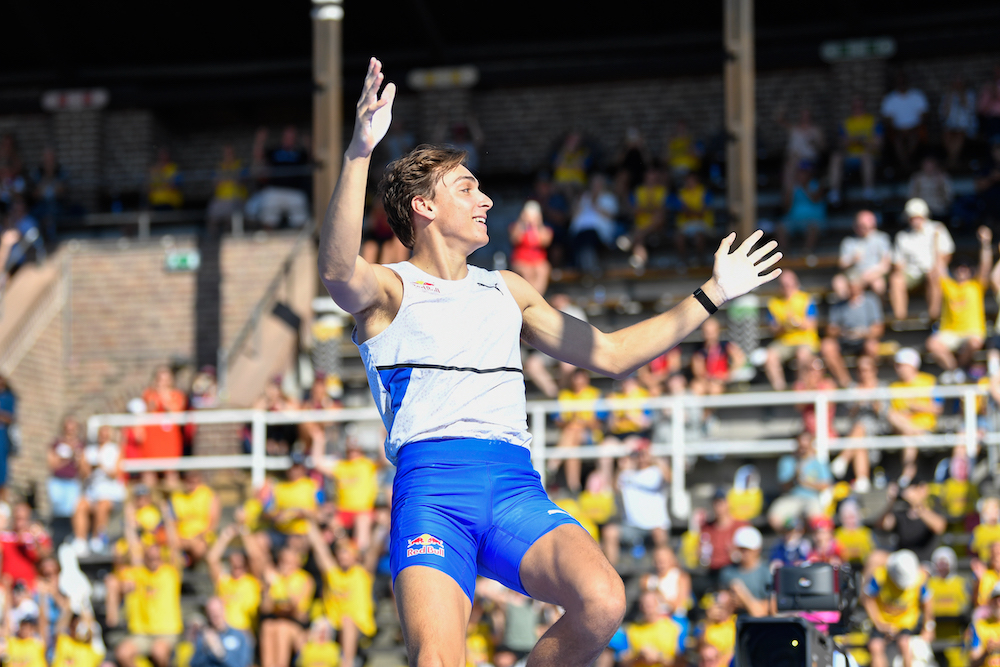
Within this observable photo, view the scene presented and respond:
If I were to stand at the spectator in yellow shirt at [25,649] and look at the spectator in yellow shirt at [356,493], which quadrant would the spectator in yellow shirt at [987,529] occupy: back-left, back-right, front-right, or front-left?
front-right

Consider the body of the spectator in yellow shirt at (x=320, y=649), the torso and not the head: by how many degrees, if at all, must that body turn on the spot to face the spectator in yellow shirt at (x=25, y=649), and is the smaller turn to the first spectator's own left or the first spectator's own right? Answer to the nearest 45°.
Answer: approximately 90° to the first spectator's own right

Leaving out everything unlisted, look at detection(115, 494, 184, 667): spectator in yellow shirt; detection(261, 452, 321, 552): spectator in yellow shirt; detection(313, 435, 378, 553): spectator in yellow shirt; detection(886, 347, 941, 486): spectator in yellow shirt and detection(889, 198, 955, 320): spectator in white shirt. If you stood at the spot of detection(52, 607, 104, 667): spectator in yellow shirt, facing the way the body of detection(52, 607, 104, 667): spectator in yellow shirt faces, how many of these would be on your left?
5

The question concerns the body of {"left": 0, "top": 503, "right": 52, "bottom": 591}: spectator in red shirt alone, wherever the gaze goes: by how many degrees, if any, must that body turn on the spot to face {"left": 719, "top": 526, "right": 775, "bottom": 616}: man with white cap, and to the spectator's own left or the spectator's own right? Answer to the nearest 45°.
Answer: approximately 45° to the spectator's own left

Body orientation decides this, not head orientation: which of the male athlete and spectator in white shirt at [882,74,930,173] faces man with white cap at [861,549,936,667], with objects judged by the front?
the spectator in white shirt

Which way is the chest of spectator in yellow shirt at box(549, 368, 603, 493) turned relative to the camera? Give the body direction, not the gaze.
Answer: toward the camera

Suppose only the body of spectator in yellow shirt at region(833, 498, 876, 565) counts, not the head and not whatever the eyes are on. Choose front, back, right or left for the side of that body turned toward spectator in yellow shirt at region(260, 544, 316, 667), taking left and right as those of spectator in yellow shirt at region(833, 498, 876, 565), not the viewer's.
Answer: right

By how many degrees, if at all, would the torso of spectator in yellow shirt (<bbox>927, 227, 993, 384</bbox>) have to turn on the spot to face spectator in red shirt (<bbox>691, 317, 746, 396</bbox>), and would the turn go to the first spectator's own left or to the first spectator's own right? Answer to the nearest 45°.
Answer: approximately 90° to the first spectator's own right

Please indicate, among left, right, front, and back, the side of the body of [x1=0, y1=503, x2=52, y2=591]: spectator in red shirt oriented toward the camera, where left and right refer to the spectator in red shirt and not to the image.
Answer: front

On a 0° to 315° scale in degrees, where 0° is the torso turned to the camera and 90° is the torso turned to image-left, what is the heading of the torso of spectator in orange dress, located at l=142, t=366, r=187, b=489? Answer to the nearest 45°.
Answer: approximately 0°

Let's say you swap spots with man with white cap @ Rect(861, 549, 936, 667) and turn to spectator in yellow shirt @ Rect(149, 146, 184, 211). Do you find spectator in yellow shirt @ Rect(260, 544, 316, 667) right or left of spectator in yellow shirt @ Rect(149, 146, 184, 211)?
left

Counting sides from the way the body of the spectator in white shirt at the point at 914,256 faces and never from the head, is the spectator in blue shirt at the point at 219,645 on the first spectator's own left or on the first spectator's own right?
on the first spectator's own right

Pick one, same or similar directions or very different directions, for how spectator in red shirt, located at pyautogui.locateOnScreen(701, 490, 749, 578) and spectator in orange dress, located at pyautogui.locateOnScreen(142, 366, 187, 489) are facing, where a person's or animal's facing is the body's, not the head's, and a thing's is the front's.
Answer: same or similar directions

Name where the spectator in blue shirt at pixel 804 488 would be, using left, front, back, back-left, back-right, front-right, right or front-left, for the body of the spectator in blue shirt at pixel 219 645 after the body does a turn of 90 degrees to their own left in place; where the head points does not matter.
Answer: front

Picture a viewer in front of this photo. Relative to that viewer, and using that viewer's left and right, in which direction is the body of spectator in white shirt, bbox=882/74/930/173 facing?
facing the viewer

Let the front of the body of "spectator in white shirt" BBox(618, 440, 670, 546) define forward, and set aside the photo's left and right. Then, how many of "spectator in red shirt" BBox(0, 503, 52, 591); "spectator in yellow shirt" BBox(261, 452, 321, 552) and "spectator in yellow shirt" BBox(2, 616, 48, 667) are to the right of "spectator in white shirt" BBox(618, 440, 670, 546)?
3
